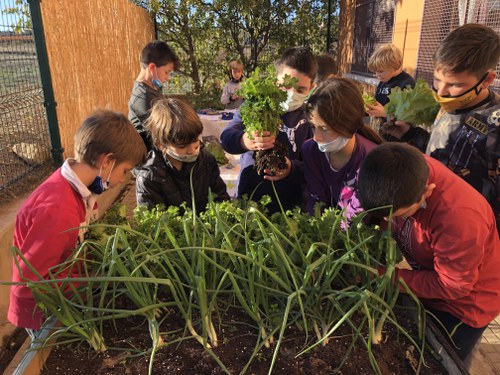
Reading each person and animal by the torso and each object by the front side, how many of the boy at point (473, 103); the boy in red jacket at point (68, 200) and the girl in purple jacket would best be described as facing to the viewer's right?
1

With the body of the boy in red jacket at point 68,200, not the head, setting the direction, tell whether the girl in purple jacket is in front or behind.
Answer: in front

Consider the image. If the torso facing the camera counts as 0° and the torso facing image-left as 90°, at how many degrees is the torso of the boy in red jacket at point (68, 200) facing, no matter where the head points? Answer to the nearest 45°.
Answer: approximately 270°

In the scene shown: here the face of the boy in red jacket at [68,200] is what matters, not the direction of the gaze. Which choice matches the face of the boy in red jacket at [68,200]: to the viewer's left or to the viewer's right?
to the viewer's right

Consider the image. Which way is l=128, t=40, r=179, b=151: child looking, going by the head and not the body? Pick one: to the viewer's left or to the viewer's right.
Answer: to the viewer's right

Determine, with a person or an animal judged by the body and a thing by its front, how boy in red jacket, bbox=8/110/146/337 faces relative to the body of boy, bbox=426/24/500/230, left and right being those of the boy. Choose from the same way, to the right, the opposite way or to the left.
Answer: the opposite way

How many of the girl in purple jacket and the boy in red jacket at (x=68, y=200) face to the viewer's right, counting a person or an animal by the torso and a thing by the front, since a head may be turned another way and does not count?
1

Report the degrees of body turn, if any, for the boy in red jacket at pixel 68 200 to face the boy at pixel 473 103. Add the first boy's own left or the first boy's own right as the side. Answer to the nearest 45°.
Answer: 0° — they already face them

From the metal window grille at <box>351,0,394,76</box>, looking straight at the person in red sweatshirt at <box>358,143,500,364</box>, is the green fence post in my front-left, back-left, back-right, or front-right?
front-right

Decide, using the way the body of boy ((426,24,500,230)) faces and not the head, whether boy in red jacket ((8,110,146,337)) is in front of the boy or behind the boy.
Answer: in front

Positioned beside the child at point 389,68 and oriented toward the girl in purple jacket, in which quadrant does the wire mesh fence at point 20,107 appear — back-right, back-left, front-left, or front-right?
front-right

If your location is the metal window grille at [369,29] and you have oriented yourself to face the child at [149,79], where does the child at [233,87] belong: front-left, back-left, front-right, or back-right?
front-right

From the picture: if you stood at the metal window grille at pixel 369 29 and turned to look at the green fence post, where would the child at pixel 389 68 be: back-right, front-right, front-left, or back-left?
front-left

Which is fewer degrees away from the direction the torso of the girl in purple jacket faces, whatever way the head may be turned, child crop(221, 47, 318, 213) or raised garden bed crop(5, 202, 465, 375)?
the raised garden bed

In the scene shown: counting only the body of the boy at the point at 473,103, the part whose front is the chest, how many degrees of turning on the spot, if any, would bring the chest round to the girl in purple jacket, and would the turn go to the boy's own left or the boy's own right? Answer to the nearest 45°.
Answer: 0° — they already face them

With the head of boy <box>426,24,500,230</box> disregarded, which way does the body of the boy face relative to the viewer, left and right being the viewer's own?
facing the viewer and to the left of the viewer

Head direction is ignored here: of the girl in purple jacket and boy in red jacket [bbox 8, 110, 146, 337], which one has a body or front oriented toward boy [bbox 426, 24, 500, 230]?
the boy in red jacket
